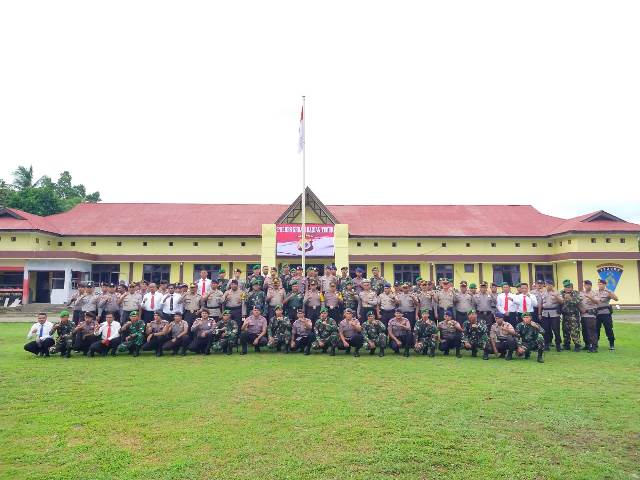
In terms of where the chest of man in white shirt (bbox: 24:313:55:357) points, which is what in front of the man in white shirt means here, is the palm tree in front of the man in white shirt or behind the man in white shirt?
behind

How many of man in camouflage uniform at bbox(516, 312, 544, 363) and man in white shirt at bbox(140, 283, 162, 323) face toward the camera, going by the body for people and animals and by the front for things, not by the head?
2

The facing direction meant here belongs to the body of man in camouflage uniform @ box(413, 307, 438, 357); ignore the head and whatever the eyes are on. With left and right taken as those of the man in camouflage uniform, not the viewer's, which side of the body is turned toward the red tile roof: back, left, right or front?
back

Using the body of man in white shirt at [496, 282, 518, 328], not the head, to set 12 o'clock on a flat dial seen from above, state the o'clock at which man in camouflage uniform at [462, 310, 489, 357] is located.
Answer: The man in camouflage uniform is roughly at 1 o'clock from the man in white shirt.
